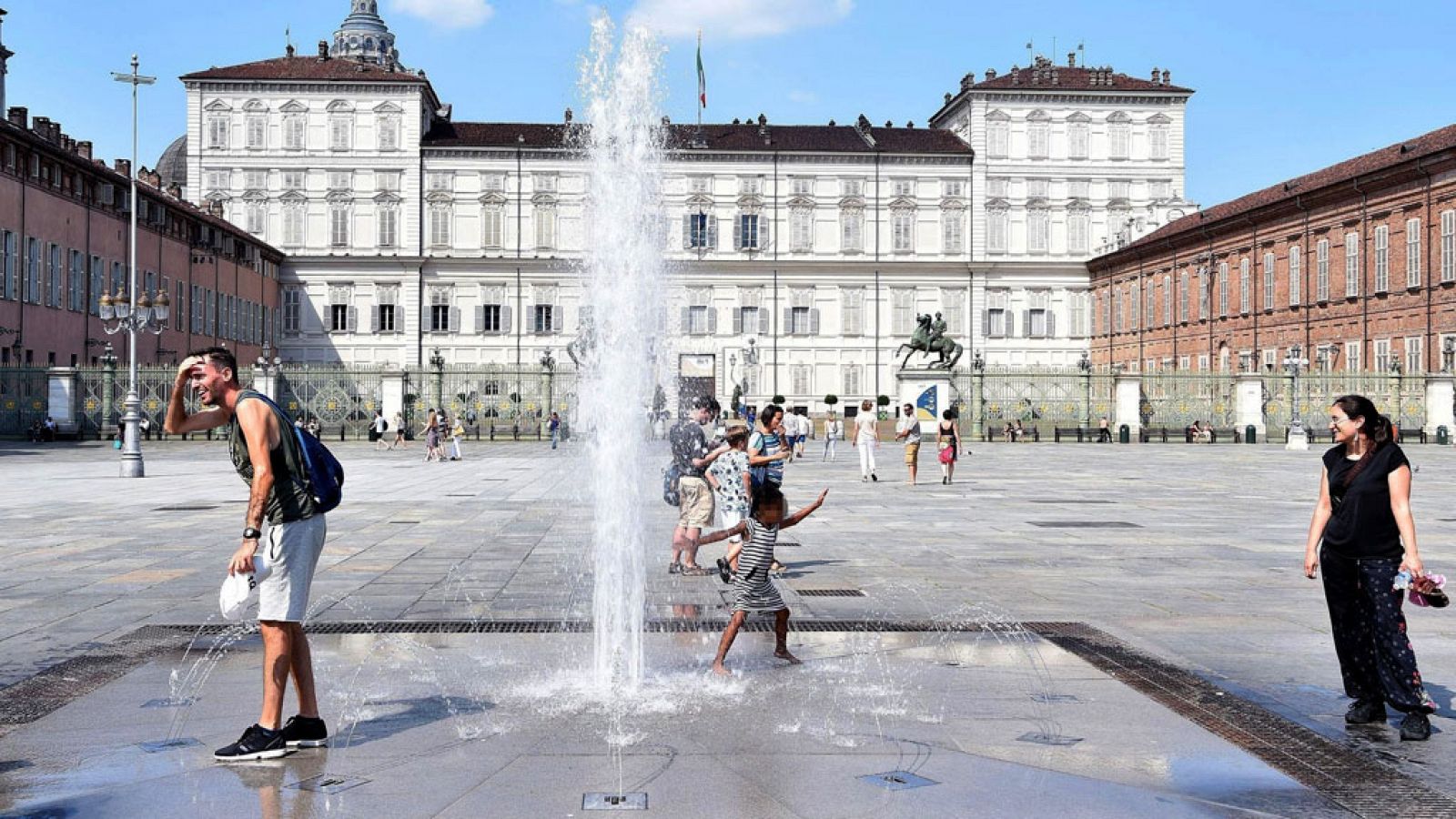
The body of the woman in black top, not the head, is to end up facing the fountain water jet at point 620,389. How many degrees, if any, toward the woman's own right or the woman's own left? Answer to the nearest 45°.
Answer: approximately 45° to the woman's own right

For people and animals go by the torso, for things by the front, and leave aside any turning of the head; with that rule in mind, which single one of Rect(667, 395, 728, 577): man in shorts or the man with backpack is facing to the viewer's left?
the man with backpack

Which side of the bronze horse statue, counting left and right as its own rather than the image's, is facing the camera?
left

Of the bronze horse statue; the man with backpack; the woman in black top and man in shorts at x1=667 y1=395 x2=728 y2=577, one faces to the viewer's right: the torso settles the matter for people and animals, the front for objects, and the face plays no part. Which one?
the man in shorts

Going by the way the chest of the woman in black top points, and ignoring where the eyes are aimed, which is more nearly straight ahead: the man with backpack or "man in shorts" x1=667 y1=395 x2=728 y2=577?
the man with backpack

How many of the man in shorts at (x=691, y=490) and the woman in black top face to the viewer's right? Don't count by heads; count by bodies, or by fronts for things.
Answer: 1

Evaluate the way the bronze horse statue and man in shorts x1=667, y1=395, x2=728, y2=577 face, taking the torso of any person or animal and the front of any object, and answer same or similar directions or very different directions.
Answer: very different directions

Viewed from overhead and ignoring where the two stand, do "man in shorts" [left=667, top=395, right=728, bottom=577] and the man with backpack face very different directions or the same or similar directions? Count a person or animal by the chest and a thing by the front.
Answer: very different directions

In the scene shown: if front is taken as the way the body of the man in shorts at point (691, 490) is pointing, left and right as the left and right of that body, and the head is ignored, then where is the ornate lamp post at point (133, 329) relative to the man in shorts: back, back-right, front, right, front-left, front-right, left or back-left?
back-left

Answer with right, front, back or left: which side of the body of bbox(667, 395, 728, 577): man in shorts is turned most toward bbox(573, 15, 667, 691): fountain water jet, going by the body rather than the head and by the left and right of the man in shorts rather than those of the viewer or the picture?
right

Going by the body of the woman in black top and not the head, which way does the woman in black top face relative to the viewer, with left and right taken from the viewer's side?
facing the viewer and to the left of the viewer

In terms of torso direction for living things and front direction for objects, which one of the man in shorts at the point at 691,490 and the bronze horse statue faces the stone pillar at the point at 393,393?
the bronze horse statue

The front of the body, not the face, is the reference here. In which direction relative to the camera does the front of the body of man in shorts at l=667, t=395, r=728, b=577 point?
to the viewer's right

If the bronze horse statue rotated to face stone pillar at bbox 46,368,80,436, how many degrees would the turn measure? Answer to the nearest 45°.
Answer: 0° — it already faces it

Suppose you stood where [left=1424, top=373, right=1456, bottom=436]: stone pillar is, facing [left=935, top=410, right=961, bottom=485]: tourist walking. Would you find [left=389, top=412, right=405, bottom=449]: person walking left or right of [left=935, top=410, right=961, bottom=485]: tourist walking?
right

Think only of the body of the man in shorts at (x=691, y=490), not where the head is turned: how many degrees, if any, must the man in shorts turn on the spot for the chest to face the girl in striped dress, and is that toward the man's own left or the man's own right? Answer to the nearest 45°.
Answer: approximately 90° to the man's own right

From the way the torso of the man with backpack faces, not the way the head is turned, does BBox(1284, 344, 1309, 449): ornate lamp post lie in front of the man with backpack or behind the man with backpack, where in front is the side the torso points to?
behind

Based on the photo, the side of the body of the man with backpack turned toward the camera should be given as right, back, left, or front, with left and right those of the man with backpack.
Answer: left
